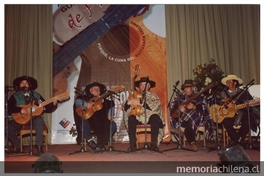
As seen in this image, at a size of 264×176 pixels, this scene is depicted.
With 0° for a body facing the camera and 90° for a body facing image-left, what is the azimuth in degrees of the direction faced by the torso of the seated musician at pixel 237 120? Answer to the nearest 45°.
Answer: approximately 45°

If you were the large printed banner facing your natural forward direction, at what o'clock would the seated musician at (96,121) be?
The seated musician is roughly at 12 o'clock from the large printed banner.

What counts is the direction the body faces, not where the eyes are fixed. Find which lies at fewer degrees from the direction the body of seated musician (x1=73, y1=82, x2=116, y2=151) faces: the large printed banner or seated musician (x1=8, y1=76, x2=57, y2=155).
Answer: the seated musician

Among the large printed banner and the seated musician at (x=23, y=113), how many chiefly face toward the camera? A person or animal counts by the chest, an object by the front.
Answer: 2

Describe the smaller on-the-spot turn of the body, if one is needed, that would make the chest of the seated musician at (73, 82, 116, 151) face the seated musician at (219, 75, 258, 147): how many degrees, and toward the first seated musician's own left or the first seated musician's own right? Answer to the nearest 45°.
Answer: approximately 90° to the first seated musician's own left
